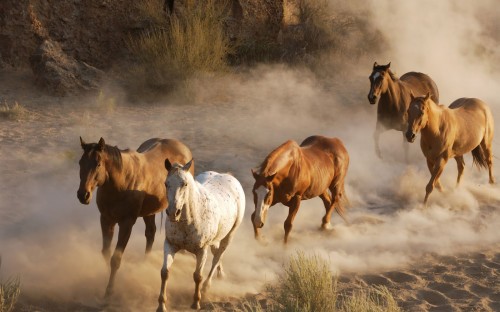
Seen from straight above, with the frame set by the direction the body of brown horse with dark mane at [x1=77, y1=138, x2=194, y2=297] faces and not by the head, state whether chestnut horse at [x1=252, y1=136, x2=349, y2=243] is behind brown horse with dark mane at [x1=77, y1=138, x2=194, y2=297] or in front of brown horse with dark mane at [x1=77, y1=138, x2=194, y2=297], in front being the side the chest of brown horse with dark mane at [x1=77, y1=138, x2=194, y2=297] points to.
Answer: behind

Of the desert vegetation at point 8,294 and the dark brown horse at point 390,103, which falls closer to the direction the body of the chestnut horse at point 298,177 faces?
the desert vegetation

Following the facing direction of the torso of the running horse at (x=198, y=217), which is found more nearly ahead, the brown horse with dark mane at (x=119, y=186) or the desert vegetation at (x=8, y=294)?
the desert vegetation

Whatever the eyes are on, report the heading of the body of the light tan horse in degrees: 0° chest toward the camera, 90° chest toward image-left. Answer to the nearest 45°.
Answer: approximately 45°

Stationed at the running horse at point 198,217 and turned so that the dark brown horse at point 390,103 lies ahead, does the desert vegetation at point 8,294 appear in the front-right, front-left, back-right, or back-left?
back-left

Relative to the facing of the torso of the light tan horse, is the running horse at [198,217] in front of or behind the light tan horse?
in front

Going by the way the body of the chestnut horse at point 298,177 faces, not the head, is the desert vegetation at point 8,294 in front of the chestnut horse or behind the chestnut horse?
in front

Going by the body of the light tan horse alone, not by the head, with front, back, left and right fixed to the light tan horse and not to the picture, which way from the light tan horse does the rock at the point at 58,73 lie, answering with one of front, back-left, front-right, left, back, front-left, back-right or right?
front-right

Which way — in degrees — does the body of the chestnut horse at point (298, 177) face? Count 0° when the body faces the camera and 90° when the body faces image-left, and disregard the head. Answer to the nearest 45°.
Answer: approximately 45°
